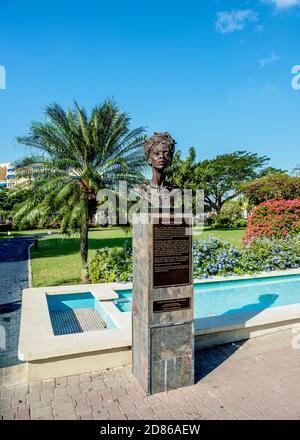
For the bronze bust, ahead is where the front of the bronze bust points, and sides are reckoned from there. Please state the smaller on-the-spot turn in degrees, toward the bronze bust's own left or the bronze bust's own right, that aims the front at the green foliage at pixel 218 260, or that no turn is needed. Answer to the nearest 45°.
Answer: approximately 180°

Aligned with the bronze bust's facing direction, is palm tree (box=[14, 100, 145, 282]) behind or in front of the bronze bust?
behind

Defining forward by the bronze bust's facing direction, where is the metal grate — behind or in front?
behind

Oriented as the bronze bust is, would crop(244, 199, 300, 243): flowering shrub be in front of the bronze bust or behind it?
behind

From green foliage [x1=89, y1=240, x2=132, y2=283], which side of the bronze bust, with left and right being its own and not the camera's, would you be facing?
back

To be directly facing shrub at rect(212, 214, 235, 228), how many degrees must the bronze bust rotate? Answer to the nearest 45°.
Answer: approximately 180°

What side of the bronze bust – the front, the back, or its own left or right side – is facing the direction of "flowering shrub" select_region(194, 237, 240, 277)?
back

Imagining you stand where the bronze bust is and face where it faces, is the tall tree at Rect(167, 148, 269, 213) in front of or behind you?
behind

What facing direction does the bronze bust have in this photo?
toward the camera

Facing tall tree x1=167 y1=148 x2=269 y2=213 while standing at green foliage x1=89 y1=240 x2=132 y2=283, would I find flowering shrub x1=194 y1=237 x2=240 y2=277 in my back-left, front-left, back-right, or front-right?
front-right
